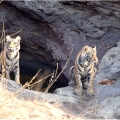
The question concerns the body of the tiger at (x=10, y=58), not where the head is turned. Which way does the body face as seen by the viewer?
toward the camera

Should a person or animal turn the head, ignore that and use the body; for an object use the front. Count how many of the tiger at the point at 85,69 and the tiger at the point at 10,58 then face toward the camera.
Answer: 2

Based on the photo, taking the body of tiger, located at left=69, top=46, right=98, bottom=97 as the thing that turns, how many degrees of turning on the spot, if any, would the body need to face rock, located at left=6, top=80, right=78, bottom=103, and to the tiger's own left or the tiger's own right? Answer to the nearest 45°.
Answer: approximately 45° to the tiger's own right

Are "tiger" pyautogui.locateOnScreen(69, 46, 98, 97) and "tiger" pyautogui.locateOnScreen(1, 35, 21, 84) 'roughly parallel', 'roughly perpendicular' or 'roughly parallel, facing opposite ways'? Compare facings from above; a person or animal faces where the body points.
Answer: roughly parallel

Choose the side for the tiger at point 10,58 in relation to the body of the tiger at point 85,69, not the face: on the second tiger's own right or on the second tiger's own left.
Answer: on the second tiger's own right

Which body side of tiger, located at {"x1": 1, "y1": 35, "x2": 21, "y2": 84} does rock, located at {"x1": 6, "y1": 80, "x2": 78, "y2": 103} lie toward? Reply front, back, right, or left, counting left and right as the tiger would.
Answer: front

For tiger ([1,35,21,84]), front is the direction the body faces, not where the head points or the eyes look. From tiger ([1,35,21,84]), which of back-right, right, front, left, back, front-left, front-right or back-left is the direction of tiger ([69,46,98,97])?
front-left

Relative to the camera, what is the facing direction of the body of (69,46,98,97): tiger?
toward the camera

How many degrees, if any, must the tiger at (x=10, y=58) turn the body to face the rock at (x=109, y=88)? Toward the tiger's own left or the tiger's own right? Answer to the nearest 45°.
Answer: approximately 45° to the tiger's own left

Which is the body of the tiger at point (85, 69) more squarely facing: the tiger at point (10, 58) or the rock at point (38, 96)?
the rock
